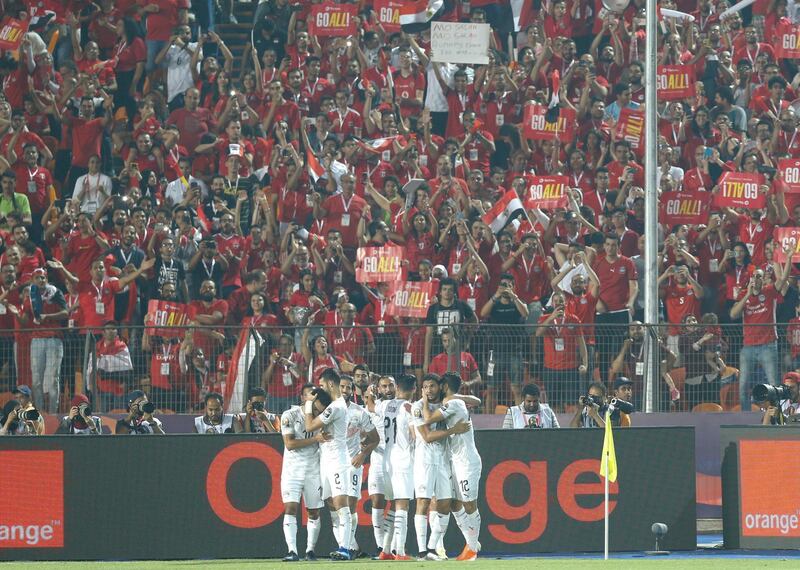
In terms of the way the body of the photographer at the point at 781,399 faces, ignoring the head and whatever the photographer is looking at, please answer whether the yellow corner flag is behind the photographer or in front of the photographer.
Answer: in front

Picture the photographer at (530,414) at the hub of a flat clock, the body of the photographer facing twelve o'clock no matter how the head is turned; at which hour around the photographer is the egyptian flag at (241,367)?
The egyptian flag is roughly at 3 o'clock from the photographer.

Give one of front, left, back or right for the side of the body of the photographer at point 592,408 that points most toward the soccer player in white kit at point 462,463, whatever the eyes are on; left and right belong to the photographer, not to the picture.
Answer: front

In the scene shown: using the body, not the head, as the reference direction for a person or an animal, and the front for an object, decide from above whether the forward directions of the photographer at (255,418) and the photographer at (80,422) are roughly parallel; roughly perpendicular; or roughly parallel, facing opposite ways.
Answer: roughly parallel

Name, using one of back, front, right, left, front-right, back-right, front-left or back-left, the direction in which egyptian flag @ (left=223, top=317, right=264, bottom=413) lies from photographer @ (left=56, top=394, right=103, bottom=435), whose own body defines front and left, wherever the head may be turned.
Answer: left

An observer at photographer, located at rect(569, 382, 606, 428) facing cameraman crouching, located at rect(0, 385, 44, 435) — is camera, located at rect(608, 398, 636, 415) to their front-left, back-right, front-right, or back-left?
back-left

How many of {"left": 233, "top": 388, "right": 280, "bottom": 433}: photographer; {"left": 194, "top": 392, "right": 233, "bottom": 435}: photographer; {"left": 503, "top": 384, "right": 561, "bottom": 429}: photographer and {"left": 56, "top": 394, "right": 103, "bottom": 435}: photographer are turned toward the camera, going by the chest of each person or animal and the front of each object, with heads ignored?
4

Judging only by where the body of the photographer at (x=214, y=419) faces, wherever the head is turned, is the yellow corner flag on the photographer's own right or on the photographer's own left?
on the photographer's own left

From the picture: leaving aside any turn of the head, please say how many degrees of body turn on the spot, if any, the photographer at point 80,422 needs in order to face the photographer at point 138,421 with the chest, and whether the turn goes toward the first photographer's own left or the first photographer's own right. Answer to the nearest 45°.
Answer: approximately 90° to the first photographer's own left

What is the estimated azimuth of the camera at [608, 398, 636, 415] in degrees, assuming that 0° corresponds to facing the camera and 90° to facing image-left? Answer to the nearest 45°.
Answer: approximately 45°

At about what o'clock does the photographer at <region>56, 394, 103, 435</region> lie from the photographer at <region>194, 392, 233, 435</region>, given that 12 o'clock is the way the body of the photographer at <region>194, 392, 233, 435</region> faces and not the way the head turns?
the photographer at <region>56, 394, 103, 435</region> is roughly at 3 o'clock from the photographer at <region>194, 392, 233, 435</region>.

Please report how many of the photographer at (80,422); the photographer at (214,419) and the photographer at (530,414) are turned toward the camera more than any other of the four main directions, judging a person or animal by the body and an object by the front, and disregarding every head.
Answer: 3

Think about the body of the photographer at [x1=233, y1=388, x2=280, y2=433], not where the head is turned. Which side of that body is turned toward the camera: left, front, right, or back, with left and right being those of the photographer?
front

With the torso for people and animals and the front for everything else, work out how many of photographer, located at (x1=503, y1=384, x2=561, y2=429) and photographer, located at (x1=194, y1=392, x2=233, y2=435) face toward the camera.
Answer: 2

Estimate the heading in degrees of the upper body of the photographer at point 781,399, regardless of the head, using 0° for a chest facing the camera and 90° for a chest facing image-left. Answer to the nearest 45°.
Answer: approximately 45°

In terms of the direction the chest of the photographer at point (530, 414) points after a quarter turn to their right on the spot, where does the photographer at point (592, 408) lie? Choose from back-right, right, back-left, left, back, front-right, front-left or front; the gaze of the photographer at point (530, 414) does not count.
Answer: back

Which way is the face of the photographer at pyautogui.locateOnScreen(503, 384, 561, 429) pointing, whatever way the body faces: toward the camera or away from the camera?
toward the camera

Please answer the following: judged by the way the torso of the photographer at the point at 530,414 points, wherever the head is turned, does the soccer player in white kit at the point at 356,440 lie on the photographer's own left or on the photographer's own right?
on the photographer's own right

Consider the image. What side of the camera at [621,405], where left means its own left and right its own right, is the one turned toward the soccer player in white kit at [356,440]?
front

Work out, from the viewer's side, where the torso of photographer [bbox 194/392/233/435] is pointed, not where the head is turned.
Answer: toward the camera

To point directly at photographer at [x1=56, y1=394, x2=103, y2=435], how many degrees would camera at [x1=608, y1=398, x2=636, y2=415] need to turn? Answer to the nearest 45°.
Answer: approximately 45° to its right
